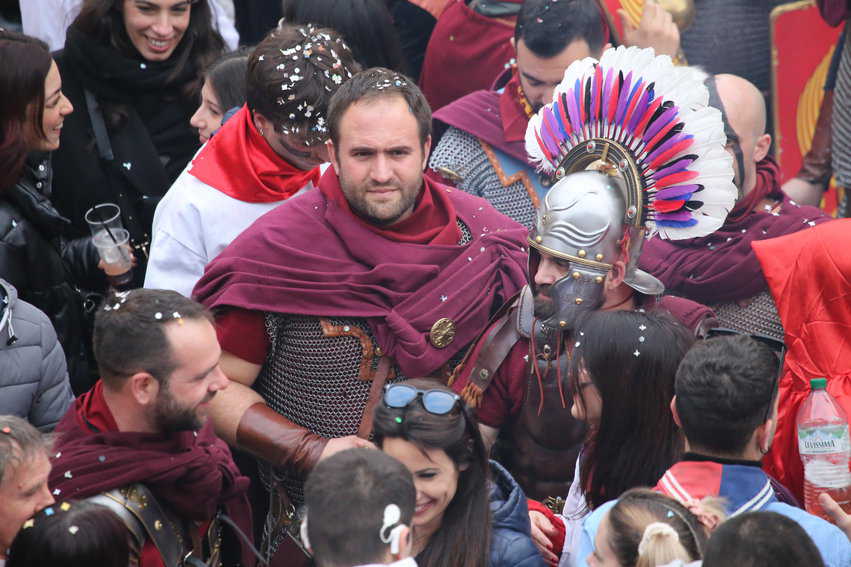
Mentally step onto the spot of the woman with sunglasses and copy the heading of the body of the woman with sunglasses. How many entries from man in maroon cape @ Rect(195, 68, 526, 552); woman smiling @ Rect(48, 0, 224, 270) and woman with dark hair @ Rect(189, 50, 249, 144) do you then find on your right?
3

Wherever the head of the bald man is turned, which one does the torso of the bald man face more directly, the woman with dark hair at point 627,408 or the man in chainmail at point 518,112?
the woman with dark hair

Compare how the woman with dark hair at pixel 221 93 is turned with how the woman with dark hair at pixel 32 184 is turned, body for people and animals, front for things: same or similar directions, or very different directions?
very different directions

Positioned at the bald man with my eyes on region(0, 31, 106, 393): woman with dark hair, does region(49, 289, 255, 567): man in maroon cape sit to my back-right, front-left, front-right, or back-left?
front-left

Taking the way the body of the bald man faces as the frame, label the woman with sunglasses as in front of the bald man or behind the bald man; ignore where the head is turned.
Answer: in front

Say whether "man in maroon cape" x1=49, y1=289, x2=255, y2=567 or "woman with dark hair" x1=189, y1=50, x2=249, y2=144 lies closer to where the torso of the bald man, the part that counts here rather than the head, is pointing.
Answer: the man in maroon cape

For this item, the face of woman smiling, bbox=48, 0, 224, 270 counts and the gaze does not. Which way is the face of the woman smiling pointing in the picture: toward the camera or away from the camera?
toward the camera

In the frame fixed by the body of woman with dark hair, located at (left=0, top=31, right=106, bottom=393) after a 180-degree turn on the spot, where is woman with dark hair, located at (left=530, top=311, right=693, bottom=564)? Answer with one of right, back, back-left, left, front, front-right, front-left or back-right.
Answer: back-left

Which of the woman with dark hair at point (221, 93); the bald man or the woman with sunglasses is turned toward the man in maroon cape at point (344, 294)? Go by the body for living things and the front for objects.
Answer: the bald man

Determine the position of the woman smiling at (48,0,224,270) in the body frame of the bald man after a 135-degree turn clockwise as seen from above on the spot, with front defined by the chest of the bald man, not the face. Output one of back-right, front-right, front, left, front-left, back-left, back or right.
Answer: left

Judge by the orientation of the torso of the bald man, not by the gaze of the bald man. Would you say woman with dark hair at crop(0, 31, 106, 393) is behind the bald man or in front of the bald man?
in front

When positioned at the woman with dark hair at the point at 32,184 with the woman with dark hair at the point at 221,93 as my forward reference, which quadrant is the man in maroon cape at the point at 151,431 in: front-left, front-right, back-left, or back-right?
back-right

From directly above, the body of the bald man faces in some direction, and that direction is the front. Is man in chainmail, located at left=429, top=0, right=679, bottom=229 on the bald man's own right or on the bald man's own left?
on the bald man's own right

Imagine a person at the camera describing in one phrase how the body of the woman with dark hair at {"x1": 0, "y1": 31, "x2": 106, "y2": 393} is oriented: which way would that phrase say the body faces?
to the viewer's right

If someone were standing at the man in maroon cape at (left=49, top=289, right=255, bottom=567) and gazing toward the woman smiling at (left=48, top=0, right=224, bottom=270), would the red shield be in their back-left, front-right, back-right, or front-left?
front-right
